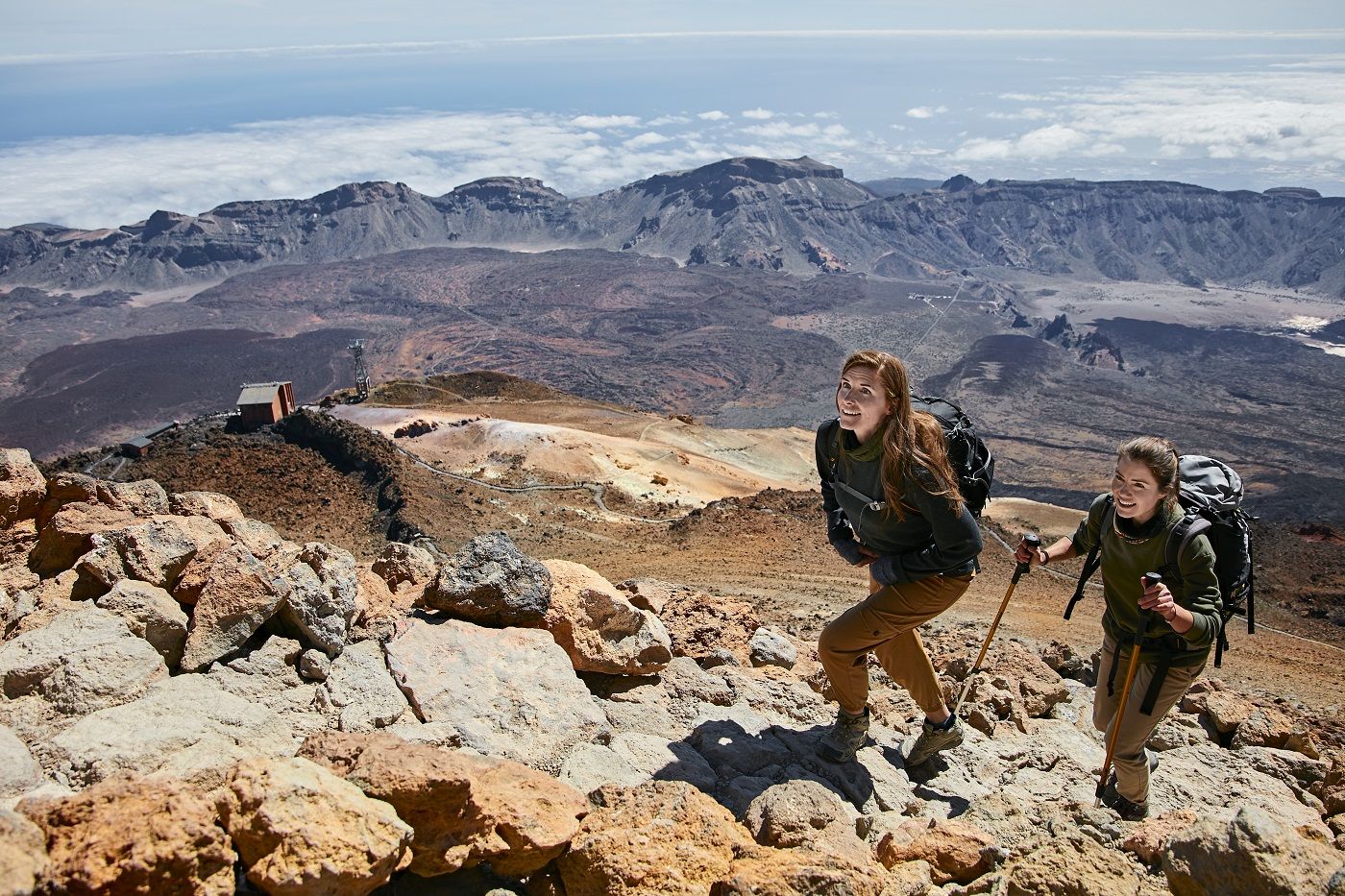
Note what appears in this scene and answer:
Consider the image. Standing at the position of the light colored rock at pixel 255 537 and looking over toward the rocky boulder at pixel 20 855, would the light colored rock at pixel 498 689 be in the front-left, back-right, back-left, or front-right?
front-left

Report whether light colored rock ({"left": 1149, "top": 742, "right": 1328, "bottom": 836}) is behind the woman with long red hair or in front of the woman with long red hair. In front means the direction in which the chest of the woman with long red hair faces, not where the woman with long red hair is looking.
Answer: behind

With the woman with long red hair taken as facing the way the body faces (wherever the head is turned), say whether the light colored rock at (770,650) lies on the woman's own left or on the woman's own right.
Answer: on the woman's own right

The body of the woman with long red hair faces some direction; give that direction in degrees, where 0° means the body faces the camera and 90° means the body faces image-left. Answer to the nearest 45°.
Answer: approximately 45°

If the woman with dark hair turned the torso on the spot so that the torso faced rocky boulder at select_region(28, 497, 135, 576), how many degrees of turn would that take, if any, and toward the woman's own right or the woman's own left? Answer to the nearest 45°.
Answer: approximately 45° to the woman's own right

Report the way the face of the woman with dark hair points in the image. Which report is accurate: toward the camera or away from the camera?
toward the camera

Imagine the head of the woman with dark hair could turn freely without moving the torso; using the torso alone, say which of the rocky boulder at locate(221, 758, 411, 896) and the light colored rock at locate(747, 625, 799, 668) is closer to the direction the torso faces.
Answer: the rocky boulder

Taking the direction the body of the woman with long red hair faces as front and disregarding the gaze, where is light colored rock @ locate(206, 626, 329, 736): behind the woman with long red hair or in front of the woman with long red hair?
in front

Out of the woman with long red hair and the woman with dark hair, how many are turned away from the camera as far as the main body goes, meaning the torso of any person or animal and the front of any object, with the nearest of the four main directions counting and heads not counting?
0

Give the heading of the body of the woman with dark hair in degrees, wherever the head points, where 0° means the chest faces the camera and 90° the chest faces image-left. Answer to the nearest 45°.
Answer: approximately 45°

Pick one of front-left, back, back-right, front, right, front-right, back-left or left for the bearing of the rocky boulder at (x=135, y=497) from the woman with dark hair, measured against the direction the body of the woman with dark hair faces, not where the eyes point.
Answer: front-right
